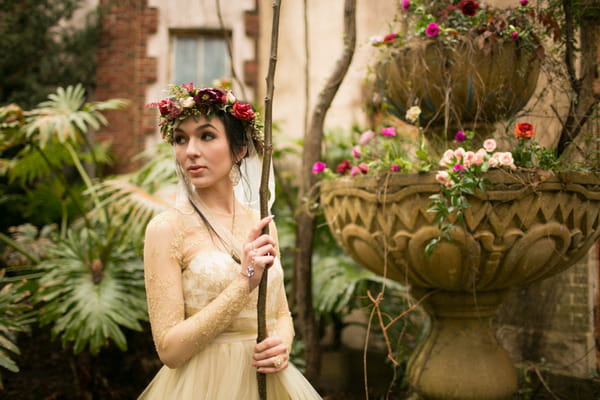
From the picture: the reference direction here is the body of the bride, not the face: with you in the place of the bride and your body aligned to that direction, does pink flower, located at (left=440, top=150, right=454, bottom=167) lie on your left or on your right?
on your left

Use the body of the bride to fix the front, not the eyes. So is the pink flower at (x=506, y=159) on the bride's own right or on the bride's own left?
on the bride's own left

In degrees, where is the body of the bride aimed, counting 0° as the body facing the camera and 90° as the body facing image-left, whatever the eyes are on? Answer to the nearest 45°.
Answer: approximately 315°

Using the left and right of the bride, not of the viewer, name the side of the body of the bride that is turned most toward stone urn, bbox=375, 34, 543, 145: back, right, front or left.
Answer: left

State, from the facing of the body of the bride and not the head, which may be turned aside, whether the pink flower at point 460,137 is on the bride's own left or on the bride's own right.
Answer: on the bride's own left

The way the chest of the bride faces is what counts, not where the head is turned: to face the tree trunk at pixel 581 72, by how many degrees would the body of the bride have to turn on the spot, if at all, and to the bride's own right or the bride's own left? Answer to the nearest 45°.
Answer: approximately 90° to the bride's own left

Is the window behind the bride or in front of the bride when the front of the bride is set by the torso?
behind

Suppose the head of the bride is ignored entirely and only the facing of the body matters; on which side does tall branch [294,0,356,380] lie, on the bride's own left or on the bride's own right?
on the bride's own left

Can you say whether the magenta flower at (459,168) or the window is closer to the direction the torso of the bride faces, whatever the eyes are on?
the magenta flower

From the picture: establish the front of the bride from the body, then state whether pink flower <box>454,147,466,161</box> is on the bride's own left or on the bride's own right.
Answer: on the bride's own left
